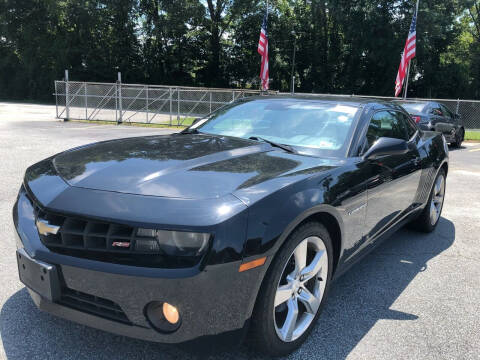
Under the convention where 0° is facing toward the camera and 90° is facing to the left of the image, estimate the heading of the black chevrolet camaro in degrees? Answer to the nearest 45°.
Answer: approximately 45°

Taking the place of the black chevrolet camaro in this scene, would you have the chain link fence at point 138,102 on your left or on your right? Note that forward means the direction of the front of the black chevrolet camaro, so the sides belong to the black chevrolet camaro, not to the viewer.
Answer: on your right
